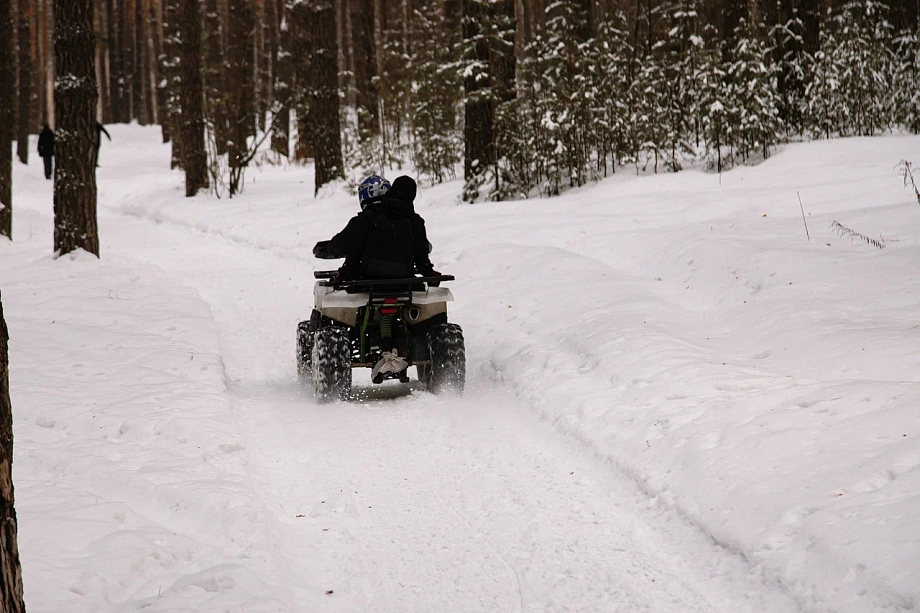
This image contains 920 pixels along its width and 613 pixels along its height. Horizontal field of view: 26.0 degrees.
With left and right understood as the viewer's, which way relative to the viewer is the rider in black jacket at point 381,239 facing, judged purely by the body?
facing away from the viewer

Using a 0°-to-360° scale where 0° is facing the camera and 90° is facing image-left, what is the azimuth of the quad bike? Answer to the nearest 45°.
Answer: approximately 180°

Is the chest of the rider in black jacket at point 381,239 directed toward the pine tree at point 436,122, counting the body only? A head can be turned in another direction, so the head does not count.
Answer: yes

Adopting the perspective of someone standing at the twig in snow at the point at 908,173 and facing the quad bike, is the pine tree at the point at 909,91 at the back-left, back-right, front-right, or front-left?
back-right

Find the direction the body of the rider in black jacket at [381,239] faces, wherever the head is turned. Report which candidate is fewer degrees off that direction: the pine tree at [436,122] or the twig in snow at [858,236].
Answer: the pine tree

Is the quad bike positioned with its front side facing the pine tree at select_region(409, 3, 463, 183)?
yes

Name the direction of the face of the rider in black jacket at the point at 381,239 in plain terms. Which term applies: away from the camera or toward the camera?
away from the camera
